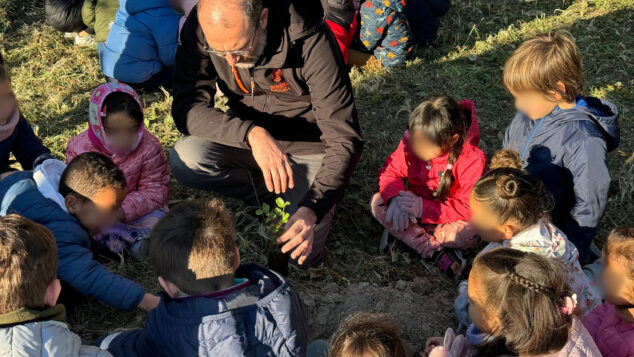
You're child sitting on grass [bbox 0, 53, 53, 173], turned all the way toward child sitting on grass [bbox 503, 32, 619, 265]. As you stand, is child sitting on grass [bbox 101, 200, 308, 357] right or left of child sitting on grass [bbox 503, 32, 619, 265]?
right

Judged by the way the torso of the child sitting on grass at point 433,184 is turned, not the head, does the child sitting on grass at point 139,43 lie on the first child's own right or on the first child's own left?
on the first child's own right

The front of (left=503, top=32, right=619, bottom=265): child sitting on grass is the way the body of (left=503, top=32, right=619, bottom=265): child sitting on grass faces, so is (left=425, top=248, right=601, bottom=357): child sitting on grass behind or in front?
in front

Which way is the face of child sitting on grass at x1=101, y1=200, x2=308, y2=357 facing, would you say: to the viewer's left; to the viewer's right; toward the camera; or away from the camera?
away from the camera

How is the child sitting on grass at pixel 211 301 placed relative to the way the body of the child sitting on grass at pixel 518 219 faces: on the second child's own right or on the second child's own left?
on the second child's own left

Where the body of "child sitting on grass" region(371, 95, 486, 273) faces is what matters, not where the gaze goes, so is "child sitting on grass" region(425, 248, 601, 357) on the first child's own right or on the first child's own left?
on the first child's own left

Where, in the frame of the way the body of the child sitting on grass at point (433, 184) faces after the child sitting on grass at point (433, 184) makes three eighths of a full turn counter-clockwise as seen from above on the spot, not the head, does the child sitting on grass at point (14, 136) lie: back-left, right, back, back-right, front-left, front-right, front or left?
back

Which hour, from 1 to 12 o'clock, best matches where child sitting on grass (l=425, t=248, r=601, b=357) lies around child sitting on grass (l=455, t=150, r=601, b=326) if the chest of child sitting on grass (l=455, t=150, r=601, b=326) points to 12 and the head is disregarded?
child sitting on grass (l=425, t=248, r=601, b=357) is roughly at 9 o'clock from child sitting on grass (l=455, t=150, r=601, b=326).

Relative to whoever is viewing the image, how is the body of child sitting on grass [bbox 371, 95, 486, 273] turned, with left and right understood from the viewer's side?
facing the viewer and to the left of the viewer

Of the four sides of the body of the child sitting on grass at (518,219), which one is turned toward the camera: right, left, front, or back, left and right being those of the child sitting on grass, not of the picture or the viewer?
left

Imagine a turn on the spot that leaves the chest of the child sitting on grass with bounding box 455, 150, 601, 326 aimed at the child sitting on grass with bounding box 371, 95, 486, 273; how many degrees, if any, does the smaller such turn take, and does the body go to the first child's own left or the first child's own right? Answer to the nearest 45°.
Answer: approximately 45° to the first child's own right

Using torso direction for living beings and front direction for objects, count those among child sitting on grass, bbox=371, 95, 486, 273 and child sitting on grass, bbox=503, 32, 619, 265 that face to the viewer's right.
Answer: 0

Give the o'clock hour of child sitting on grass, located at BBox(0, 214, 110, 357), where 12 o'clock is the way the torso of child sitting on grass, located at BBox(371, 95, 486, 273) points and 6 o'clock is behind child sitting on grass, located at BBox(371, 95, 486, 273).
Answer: child sitting on grass, located at BBox(0, 214, 110, 357) is roughly at 12 o'clock from child sitting on grass, located at BBox(371, 95, 486, 273).

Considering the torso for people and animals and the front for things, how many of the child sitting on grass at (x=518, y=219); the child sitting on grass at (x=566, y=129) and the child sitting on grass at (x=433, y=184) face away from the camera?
0
